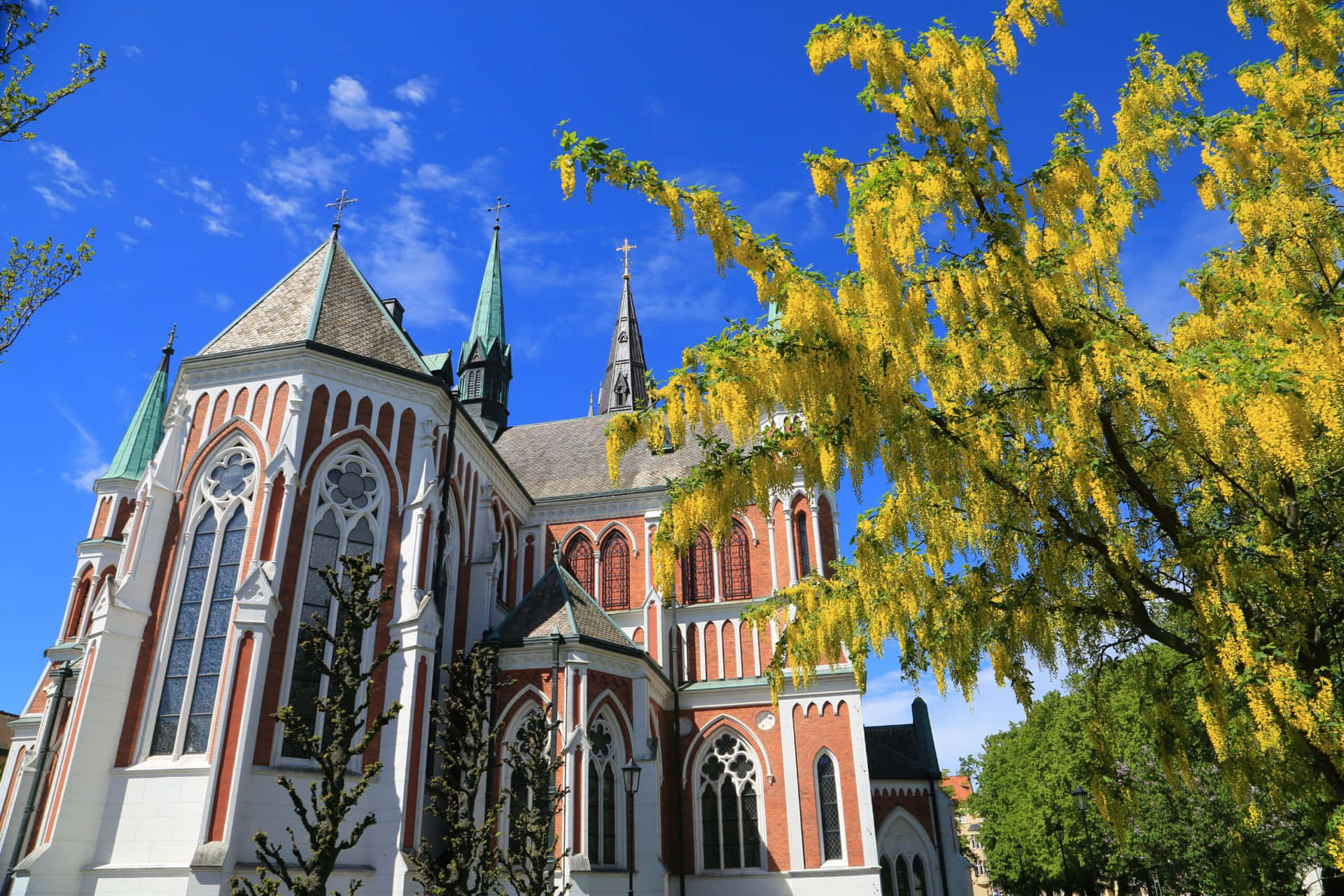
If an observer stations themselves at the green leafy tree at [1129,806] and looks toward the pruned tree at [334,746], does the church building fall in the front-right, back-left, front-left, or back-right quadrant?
front-right

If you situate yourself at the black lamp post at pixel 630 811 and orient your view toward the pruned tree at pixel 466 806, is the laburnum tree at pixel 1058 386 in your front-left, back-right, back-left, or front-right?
front-left

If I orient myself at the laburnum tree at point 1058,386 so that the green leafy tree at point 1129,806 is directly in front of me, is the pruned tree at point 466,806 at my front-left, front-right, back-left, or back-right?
front-left

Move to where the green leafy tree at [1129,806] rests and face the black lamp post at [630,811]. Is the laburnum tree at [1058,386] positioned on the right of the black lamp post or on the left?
left

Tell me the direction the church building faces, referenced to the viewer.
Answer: facing away from the viewer and to the right of the viewer

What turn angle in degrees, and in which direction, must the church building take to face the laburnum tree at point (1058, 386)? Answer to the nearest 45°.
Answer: approximately 90° to its right
